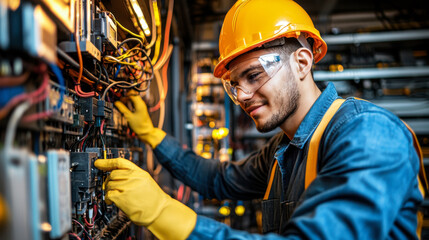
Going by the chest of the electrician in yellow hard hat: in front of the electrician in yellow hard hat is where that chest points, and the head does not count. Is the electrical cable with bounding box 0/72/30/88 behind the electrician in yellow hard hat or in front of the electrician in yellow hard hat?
in front

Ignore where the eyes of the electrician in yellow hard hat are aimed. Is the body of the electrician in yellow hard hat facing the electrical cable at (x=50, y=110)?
yes

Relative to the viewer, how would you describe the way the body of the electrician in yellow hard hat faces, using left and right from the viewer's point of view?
facing the viewer and to the left of the viewer

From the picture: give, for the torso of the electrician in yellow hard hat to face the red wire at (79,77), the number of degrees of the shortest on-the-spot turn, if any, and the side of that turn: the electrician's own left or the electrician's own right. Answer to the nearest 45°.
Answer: approximately 45° to the electrician's own right

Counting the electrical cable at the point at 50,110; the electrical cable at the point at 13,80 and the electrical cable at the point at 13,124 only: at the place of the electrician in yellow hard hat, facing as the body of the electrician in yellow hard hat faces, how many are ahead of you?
3

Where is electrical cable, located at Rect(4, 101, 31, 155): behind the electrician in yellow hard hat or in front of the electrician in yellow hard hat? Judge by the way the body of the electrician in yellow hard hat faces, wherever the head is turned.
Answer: in front
